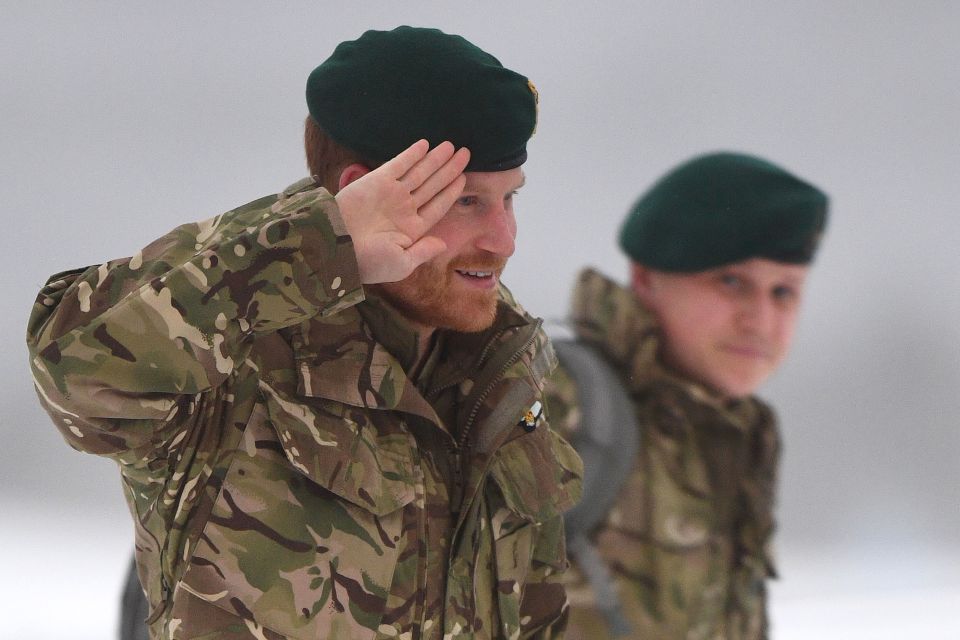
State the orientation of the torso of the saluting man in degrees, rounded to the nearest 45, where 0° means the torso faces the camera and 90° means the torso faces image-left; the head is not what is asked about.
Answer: approximately 315°

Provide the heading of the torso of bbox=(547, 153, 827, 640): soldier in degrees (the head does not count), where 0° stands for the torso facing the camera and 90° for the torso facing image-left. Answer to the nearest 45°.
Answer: approximately 315°

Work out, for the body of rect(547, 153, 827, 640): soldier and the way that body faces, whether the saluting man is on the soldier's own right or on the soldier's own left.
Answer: on the soldier's own right

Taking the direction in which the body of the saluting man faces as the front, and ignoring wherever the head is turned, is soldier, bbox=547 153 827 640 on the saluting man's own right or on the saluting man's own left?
on the saluting man's own left
